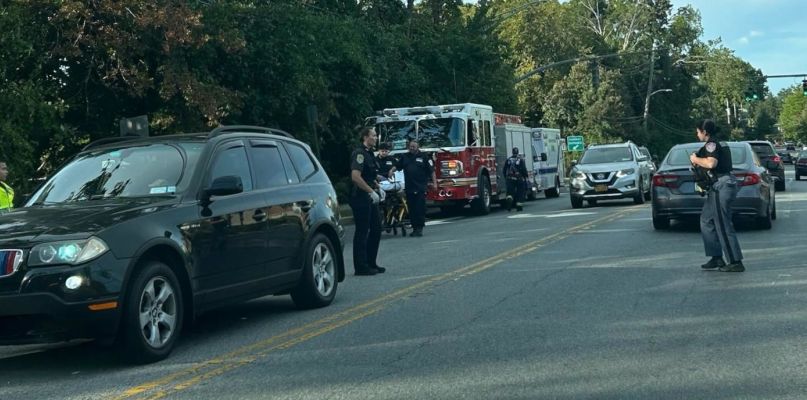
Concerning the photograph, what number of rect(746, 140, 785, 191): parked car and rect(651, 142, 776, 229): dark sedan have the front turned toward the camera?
0

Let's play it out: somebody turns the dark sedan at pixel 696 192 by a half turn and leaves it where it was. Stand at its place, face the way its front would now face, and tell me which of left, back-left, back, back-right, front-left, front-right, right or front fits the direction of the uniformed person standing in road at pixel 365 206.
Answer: front-right

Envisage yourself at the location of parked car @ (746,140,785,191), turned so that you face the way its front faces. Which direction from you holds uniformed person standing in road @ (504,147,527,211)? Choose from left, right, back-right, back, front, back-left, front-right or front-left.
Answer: back-left

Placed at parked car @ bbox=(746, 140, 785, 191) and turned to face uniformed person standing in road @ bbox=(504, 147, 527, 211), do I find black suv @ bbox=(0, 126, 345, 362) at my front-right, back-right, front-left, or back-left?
front-left

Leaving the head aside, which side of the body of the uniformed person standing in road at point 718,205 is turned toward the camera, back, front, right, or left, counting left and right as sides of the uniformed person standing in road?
left

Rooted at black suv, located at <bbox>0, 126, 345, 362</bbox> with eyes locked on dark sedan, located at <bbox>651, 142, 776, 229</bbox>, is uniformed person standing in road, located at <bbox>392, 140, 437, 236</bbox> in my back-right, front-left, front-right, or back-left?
front-left

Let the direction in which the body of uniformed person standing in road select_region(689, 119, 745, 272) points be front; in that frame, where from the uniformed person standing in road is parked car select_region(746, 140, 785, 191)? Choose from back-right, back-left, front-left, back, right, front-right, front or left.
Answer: right

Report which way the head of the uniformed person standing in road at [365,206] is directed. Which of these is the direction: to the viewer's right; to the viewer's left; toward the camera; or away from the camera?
to the viewer's right

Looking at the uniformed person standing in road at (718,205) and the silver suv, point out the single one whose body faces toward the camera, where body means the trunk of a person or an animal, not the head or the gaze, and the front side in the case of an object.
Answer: the silver suv

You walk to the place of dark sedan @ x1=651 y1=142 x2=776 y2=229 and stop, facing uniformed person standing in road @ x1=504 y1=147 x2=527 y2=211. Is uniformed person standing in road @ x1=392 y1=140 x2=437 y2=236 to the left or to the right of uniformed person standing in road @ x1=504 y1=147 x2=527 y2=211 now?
left

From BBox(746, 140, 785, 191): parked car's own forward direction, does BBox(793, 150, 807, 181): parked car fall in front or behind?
in front

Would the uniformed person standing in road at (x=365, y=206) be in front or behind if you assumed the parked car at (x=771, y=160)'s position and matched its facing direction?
behind

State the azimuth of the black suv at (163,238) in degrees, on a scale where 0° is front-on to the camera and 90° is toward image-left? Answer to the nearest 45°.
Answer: approximately 45°

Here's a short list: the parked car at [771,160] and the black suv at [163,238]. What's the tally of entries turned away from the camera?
1

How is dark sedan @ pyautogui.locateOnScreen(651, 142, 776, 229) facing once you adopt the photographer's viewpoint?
facing away from the viewer

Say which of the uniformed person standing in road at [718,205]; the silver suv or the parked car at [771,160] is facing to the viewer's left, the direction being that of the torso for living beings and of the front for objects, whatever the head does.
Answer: the uniformed person standing in road

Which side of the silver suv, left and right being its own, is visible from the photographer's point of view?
front

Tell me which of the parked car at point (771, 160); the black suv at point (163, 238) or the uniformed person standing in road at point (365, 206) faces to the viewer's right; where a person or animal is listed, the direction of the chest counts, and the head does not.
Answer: the uniformed person standing in road
